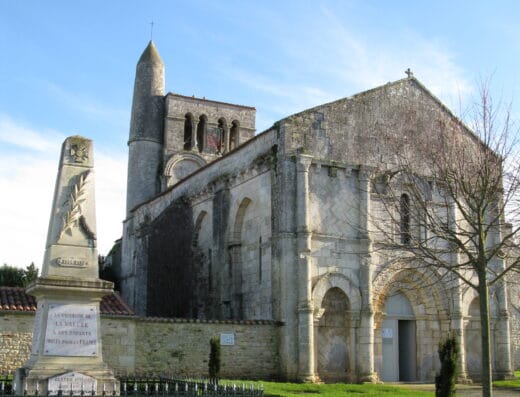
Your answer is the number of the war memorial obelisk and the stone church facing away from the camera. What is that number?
0

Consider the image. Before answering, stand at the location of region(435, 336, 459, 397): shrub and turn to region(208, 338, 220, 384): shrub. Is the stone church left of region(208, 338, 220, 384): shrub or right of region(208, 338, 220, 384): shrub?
right

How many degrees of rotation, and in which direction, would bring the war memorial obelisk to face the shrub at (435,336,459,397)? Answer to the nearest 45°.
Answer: approximately 90° to its left

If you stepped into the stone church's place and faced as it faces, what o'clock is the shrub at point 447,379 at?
The shrub is roughly at 1 o'clock from the stone church.

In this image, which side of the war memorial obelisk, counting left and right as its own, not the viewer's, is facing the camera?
front

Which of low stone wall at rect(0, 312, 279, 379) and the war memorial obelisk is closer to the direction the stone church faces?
the war memorial obelisk

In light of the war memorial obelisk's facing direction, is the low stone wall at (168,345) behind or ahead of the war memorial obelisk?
behind

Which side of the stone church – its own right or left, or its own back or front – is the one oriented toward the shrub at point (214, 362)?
right

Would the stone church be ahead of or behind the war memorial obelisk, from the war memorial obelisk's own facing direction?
behind

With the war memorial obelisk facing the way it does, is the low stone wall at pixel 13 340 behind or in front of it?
behind

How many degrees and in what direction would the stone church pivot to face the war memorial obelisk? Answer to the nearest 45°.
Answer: approximately 45° to its right

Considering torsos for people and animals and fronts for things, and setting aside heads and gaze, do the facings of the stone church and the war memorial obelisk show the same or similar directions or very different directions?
same or similar directions

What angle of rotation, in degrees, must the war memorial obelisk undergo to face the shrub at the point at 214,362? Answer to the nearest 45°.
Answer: approximately 135° to its left

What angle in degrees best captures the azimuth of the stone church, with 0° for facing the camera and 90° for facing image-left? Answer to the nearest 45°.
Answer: approximately 315°
